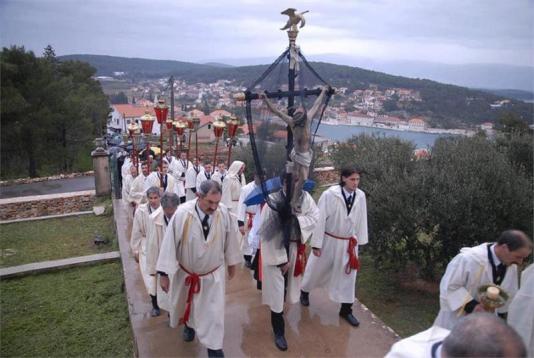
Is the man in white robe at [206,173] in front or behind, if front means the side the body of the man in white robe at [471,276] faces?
behind

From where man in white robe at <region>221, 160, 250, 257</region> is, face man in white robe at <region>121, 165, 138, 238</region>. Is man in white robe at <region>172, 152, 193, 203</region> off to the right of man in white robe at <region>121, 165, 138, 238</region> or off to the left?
right

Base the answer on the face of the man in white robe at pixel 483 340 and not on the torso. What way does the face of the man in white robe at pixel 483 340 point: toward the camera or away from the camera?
away from the camera
